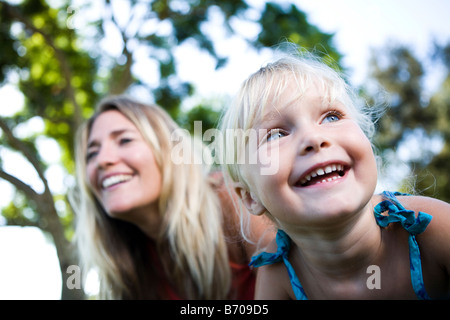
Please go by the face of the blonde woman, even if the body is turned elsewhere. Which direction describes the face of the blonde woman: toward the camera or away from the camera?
toward the camera

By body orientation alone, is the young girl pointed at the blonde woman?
no

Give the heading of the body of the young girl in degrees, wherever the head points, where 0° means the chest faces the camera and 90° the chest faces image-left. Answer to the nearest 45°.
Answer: approximately 0°

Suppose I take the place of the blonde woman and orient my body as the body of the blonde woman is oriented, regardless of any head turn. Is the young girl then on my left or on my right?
on my left
